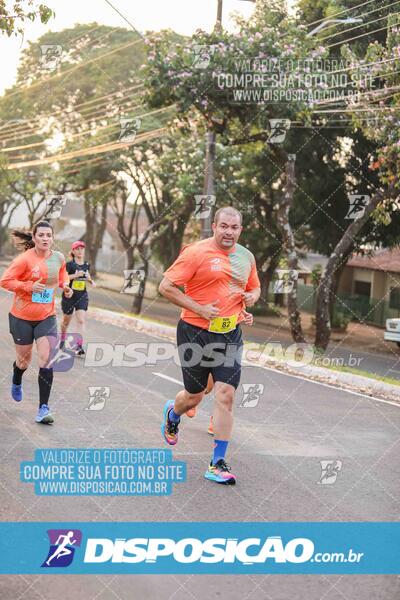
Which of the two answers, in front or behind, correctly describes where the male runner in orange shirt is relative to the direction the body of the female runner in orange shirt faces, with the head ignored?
in front

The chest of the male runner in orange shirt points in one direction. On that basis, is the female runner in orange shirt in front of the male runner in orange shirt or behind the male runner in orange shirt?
behind

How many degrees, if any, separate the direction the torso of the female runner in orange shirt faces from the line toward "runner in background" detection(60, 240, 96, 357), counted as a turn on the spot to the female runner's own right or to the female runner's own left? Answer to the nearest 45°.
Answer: approximately 135° to the female runner's own left

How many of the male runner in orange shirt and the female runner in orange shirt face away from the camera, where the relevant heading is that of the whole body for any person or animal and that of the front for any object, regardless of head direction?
0

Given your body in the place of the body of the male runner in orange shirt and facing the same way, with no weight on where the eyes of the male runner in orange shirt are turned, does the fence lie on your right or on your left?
on your left

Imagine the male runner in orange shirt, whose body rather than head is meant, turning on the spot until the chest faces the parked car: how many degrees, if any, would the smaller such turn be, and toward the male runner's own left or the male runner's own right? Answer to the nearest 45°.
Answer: approximately 135° to the male runner's own left

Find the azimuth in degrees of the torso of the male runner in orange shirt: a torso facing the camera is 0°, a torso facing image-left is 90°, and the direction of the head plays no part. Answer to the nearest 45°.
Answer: approximately 315°

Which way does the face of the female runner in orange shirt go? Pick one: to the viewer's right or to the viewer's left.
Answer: to the viewer's right

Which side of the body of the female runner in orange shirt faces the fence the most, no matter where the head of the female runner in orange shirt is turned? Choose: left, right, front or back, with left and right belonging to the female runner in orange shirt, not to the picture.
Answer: left

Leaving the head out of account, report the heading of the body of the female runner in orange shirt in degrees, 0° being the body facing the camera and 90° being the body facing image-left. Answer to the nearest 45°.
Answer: approximately 315°
